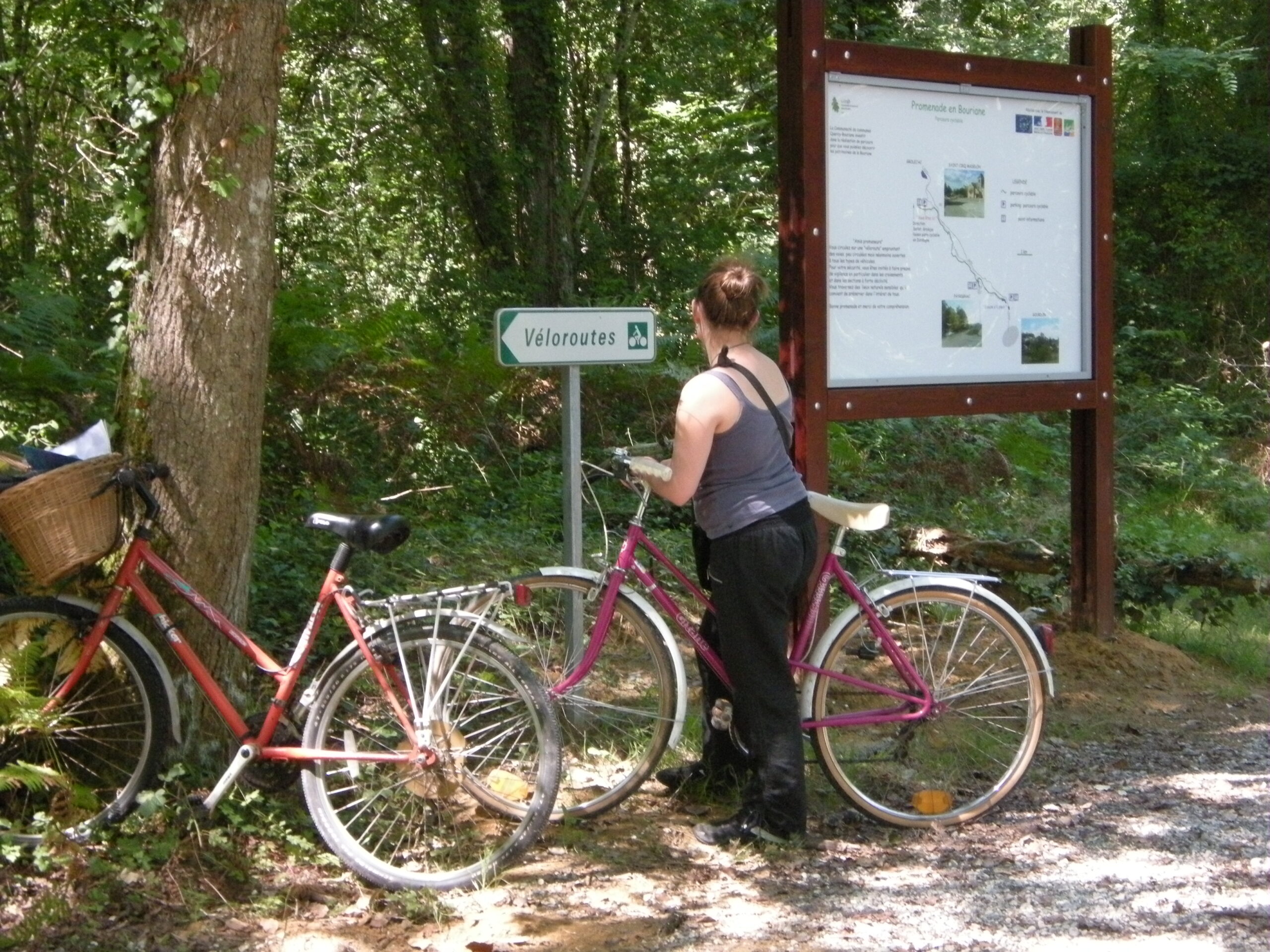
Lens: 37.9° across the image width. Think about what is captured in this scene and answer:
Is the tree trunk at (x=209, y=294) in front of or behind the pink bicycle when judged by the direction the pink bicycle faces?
in front

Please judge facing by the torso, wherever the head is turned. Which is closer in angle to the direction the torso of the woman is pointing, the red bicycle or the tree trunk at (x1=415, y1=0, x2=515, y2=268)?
the tree trunk

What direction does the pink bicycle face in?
to the viewer's left

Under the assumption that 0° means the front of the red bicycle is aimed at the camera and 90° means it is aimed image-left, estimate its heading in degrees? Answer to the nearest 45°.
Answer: approximately 90°

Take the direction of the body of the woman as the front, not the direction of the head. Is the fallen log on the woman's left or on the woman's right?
on the woman's right

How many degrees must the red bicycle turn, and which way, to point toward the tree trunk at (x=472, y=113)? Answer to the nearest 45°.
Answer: approximately 90° to its right

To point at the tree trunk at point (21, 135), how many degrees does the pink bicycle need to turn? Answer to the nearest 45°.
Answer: approximately 45° to its right

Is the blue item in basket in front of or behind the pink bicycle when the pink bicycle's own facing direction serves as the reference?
in front

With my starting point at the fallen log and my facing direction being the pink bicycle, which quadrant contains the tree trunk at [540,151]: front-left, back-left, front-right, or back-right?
back-right

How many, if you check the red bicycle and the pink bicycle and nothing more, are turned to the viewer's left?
2

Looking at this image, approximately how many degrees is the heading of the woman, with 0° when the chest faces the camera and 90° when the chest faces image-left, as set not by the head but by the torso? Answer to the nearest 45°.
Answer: approximately 135°

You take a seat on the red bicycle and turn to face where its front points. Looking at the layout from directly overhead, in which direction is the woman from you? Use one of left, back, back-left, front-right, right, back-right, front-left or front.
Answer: back

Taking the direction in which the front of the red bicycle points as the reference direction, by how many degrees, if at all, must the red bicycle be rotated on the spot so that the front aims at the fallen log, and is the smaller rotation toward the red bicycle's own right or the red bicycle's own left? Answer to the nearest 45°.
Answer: approximately 135° to the red bicycle's own right
